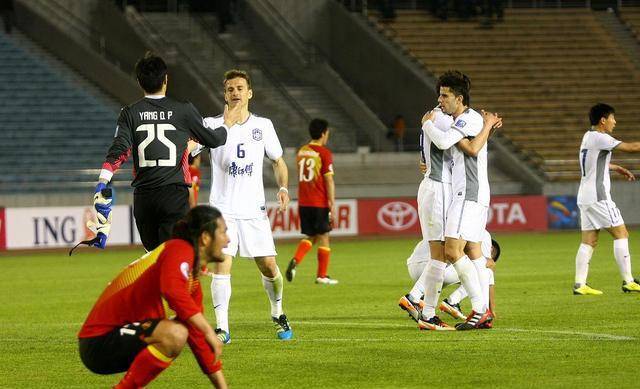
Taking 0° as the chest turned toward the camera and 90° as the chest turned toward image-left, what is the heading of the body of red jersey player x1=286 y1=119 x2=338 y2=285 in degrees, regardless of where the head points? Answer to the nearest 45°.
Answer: approximately 225°

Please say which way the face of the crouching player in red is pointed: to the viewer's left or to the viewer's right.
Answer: to the viewer's right

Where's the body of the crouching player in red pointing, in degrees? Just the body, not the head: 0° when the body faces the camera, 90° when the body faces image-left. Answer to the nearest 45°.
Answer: approximately 270°

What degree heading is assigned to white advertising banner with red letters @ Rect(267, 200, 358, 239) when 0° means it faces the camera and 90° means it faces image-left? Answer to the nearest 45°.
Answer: approximately 0°

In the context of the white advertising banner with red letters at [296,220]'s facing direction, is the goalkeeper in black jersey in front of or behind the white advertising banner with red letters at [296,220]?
in front

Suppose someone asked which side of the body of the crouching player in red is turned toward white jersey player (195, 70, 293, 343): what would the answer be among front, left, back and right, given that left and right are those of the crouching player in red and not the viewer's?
left

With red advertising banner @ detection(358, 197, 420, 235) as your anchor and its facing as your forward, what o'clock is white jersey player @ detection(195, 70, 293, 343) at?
The white jersey player is roughly at 12 o'clock from the red advertising banner.

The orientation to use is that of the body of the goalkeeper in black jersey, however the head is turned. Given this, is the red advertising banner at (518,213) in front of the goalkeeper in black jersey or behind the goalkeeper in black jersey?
in front

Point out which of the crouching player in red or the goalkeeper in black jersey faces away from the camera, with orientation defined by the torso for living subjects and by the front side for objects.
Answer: the goalkeeper in black jersey

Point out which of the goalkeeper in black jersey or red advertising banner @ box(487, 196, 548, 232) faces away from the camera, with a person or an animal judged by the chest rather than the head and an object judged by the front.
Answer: the goalkeeper in black jersey

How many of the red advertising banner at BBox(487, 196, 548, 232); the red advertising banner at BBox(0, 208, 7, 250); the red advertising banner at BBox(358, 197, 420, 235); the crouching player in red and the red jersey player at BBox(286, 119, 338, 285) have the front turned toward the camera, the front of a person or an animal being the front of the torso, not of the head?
3

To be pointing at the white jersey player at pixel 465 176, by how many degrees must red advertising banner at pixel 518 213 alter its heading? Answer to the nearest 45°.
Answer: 0° — it already faces them

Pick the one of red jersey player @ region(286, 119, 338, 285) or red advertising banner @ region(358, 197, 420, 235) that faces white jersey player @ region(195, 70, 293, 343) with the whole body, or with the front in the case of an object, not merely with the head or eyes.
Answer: the red advertising banner

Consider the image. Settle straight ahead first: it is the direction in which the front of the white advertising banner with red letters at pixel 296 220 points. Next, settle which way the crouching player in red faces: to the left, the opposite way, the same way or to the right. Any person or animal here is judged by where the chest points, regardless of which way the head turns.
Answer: to the left
